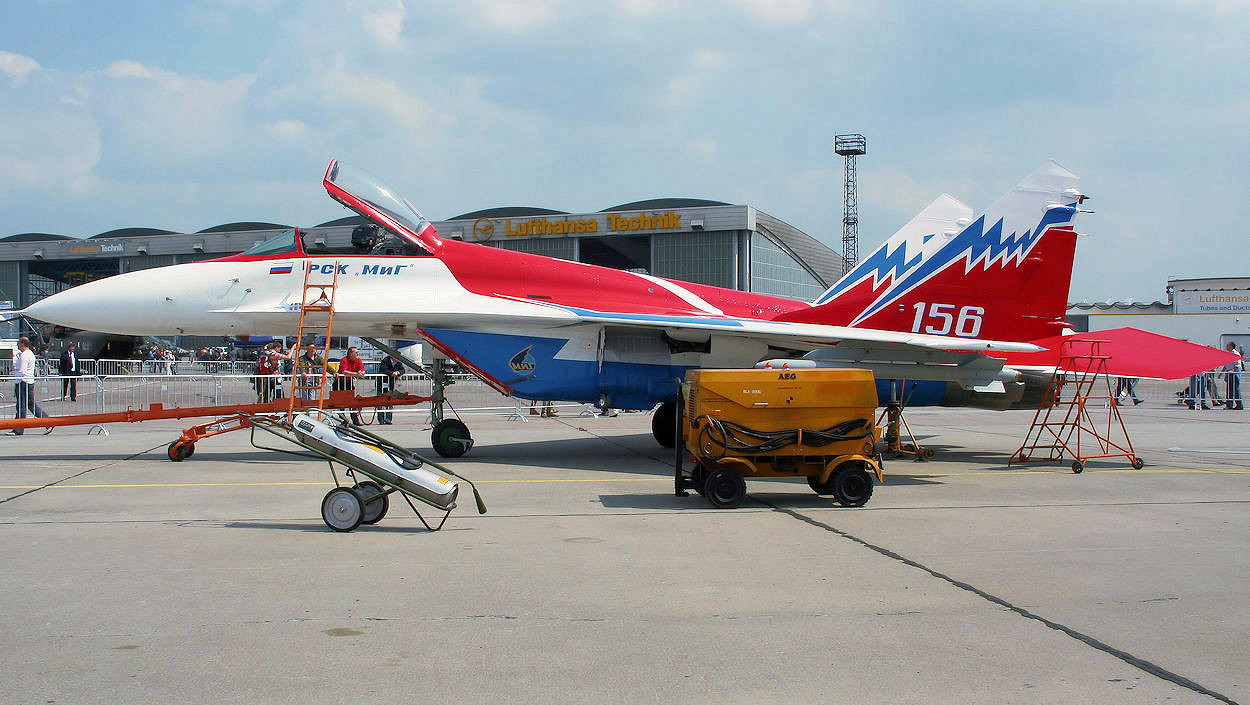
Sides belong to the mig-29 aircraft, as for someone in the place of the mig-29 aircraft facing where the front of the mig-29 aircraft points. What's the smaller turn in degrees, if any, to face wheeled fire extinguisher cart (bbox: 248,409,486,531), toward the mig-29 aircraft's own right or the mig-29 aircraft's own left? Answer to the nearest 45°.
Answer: approximately 90° to the mig-29 aircraft's own left

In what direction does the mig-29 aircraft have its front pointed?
to the viewer's left

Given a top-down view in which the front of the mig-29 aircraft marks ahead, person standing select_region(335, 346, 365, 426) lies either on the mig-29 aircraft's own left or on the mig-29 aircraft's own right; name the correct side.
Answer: on the mig-29 aircraft's own right

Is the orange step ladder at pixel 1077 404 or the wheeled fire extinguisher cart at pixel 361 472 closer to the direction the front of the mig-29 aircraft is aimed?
the wheeled fire extinguisher cart

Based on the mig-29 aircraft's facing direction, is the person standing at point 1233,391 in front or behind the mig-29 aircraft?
behind

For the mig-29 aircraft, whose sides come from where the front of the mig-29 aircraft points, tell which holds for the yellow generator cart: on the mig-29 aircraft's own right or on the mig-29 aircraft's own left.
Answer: on the mig-29 aircraft's own left

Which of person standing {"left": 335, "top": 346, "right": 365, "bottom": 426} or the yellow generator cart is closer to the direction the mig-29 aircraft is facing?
the person standing

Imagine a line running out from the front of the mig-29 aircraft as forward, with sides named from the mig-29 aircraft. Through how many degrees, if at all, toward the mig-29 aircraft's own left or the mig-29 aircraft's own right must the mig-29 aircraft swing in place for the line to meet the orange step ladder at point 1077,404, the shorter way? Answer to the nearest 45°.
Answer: approximately 180°

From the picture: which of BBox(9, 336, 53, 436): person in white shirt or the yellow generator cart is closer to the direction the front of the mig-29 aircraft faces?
the person in white shirt

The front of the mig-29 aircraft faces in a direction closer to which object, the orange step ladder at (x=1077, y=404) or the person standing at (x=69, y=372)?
the person standing

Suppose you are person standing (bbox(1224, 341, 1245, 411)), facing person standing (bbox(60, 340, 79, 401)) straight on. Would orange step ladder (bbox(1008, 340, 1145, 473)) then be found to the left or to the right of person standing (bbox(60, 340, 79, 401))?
left

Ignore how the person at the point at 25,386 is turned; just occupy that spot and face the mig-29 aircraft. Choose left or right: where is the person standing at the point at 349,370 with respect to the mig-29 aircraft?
left
